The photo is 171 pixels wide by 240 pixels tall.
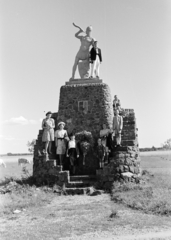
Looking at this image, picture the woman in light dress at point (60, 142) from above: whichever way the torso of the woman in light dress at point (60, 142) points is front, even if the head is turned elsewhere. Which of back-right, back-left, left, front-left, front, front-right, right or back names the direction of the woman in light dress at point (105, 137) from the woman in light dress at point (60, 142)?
left

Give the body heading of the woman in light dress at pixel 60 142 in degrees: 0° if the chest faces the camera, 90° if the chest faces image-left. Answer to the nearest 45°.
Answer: approximately 0°

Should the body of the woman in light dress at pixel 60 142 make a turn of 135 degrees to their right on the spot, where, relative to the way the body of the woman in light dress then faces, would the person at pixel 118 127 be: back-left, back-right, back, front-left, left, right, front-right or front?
back-right

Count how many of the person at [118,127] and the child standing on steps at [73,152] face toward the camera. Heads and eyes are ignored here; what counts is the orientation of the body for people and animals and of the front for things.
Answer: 2

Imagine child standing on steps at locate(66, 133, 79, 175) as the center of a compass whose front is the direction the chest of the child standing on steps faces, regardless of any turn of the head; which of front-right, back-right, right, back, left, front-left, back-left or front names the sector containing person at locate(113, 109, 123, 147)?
left

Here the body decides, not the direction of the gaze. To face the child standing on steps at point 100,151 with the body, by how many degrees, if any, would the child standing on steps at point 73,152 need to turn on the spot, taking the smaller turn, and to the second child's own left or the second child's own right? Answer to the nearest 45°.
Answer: approximately 90° to the second child's own left

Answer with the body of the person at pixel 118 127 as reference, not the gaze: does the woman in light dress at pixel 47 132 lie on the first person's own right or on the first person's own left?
on the first person's own right
